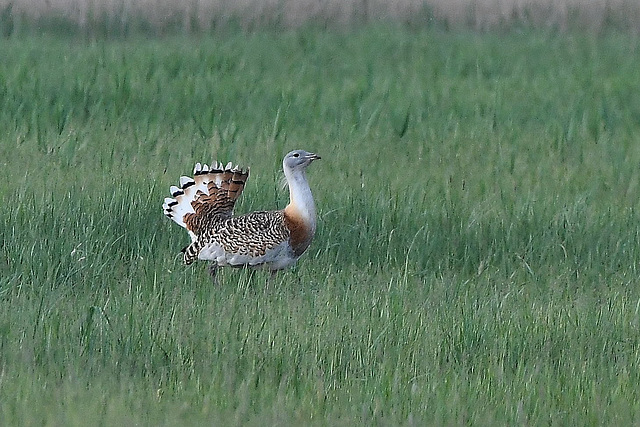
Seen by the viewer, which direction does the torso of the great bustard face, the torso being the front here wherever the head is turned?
to the viewer's right
